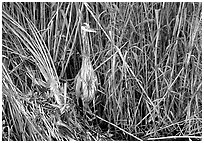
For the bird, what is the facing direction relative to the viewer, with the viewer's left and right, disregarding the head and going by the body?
facing the viewer and to the right of the viewer
